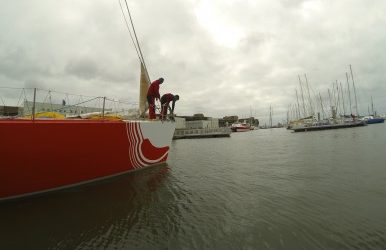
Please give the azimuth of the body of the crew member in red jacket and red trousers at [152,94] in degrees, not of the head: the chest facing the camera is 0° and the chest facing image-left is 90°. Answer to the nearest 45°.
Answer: approximately 270°

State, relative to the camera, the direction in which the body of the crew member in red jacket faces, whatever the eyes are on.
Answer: to the viewer's right

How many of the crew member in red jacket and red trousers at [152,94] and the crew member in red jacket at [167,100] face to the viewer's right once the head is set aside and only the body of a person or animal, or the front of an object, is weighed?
2
